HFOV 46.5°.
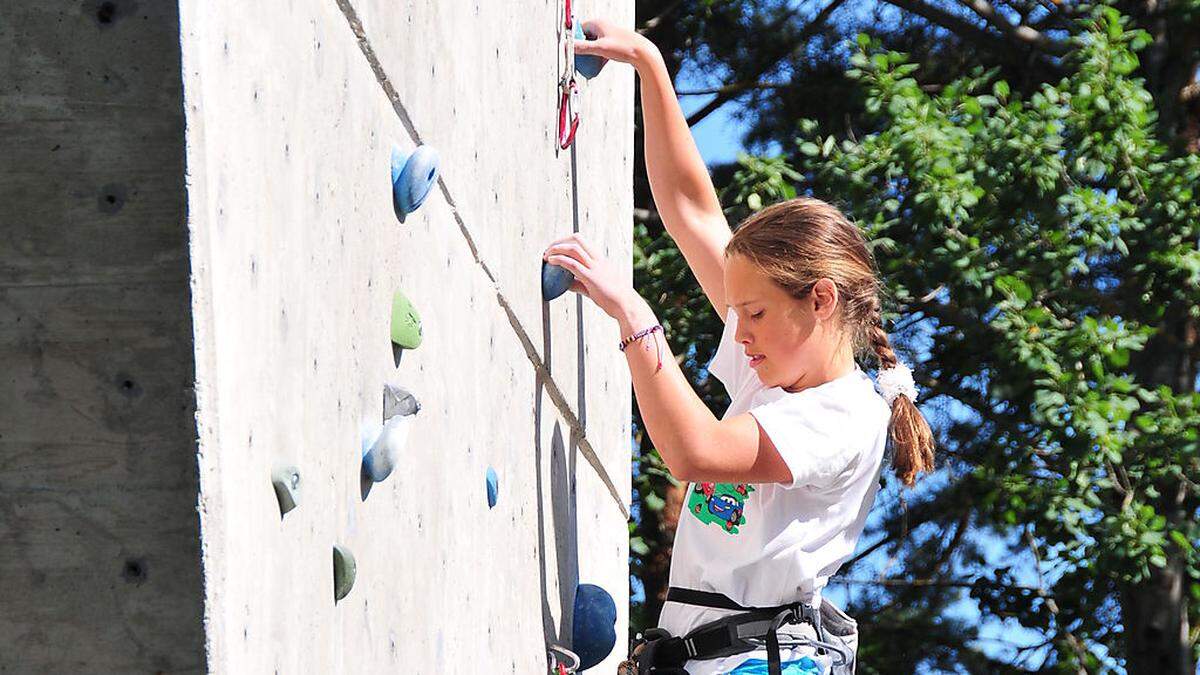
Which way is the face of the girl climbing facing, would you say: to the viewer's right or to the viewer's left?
to the viewer's left

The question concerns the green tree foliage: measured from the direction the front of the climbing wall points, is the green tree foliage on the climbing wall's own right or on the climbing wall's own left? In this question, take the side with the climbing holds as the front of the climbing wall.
on the climbing wall's own left

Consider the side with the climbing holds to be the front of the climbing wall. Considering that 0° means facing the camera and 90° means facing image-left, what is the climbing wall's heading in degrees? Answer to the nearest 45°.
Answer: approximately 315°
